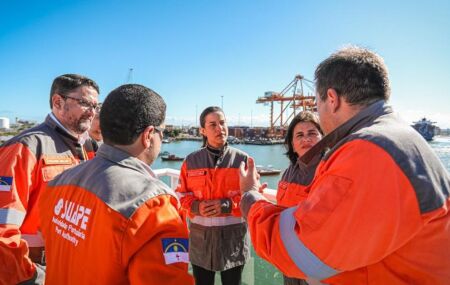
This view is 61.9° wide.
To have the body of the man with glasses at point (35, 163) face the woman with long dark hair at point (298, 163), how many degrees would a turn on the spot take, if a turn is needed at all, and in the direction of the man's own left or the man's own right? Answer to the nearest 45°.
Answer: approximately 45° to the man's own left

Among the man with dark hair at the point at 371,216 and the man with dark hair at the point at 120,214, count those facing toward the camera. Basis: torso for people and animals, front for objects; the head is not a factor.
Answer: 0

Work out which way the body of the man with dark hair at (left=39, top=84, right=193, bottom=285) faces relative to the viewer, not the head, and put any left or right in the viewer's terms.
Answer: facing away from the viewer and to the right of the viewer

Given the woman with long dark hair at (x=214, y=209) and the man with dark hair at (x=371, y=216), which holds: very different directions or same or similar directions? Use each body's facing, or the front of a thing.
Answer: very different directions

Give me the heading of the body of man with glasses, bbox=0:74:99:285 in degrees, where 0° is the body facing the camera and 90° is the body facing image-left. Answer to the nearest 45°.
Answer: approximately 315°

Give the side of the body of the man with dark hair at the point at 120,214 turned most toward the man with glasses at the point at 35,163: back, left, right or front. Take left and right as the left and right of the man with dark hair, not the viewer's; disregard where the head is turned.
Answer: left

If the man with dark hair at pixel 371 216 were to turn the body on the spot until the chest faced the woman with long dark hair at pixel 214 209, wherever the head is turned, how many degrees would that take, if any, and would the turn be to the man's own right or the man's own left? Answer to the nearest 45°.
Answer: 0° — they already face them

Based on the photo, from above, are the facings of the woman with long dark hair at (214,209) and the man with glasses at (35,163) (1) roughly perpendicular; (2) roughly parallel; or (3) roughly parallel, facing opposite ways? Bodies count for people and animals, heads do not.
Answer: roughly perpendicular

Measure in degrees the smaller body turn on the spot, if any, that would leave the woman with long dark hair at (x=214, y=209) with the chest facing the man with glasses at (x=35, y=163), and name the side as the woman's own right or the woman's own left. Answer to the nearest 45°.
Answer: approximately 45° to the woman's own right

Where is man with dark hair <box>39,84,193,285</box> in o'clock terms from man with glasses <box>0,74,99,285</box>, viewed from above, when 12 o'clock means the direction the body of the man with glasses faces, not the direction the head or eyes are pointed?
The man with dark hair is roughly at 1 o'clock from the man with glasses.

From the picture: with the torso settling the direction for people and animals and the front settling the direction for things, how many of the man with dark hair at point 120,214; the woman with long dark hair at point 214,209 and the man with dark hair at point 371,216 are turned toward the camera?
1

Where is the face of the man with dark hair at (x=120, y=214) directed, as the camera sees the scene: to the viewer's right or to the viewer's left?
to the viewer's right

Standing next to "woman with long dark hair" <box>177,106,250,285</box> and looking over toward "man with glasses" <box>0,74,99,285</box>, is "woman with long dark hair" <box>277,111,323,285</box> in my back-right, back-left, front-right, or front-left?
back-left

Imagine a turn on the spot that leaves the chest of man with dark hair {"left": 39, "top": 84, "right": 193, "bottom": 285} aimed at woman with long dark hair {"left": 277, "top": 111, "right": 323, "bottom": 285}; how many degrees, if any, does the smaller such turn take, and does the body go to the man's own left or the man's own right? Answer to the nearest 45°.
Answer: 0° — they already face them
